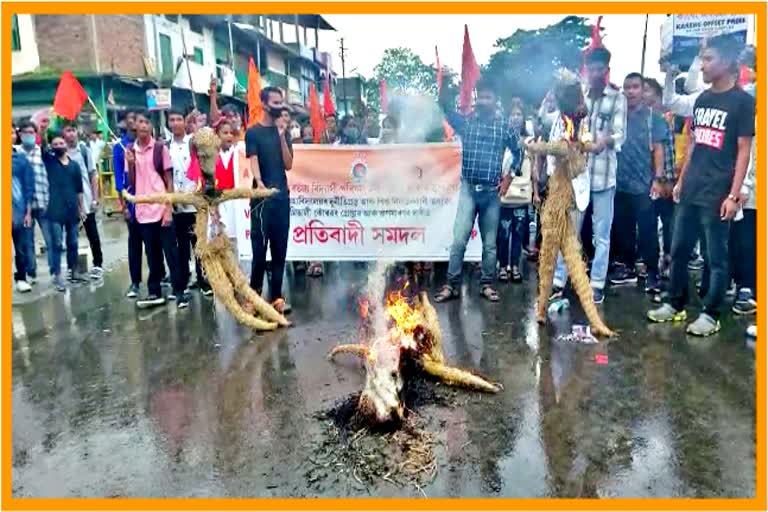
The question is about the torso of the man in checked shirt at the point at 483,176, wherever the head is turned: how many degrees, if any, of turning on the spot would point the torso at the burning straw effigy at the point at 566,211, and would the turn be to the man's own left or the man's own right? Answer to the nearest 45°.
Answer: approximately 45° to the man's own left

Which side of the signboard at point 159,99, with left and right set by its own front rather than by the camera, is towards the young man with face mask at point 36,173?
front

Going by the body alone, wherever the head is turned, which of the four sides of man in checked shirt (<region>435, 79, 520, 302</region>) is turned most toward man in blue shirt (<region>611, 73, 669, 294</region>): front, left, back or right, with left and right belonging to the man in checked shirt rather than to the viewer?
left

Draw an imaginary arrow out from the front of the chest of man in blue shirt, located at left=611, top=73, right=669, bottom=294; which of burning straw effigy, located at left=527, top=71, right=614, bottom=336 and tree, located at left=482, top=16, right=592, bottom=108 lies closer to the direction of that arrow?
the burning straw effigy

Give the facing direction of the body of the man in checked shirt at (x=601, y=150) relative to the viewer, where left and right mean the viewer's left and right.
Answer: facing the viewer and to the left of the viewer

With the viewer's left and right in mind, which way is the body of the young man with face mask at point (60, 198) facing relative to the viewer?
facing the viewer

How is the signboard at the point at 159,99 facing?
toward the camera
